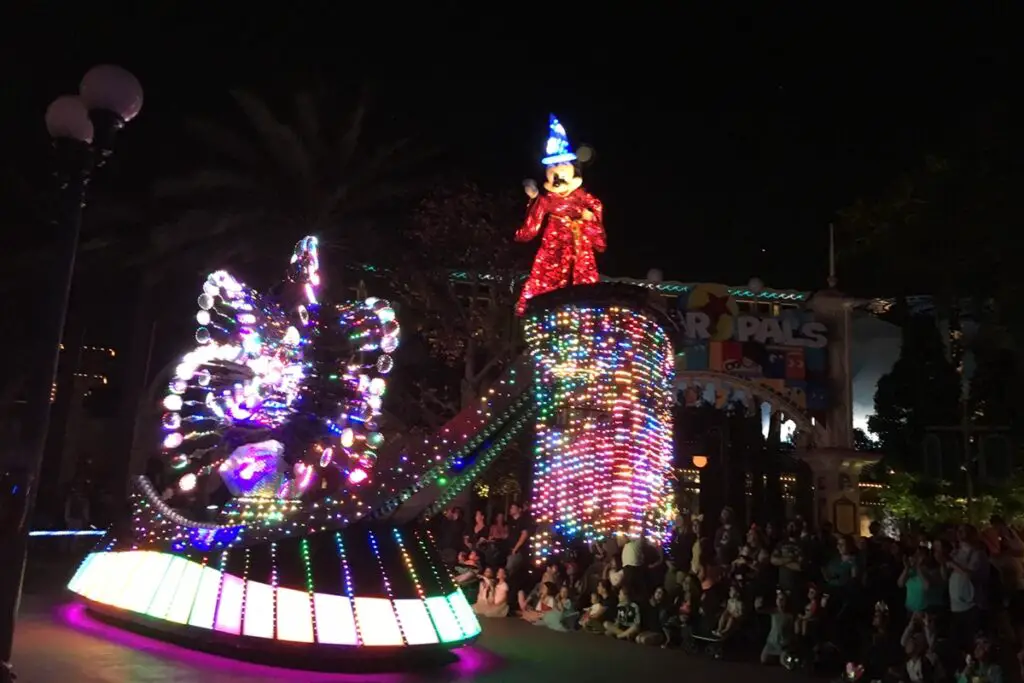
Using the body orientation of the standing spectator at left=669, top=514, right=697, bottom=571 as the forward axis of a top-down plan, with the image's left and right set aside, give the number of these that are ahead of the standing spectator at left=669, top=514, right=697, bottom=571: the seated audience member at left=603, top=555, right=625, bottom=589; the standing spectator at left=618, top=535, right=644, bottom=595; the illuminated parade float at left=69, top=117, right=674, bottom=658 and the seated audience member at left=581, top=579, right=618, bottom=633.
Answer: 4

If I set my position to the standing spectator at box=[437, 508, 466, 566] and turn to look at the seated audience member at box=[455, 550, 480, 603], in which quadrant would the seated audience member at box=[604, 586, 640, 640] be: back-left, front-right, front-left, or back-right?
front-left

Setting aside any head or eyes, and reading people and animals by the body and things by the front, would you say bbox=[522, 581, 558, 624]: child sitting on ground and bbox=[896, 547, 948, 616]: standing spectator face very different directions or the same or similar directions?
same or similar directions

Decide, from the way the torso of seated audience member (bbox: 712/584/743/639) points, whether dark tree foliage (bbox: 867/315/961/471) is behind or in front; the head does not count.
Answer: behind

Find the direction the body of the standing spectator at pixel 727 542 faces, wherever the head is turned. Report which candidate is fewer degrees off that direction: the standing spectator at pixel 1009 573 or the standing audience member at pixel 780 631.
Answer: the standing audience member

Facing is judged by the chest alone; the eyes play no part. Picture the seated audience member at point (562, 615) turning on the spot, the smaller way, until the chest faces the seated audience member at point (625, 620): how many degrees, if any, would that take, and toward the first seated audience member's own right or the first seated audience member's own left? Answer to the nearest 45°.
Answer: approximately 90° to the first seated audience member's own left

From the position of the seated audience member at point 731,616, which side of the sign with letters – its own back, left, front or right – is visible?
front

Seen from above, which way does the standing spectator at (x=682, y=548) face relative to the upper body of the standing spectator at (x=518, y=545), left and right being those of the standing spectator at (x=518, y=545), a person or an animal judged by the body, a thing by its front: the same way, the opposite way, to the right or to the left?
the same way

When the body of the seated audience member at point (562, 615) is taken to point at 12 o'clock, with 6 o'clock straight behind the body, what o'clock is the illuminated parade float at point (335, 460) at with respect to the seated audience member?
The illuminated parade float is roughly at 12 o'clock from the seated audience member.

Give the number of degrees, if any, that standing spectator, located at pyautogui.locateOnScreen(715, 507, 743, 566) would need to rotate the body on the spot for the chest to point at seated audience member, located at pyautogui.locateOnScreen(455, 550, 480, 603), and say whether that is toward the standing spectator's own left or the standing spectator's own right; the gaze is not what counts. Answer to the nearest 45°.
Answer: approximately 45° to the standing spectator's own right

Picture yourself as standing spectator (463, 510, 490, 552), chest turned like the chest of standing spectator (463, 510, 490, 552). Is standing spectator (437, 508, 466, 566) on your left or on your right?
on your right

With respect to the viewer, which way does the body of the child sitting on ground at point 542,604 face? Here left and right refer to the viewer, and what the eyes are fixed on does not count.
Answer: facing the viewer and to the left of the viewer

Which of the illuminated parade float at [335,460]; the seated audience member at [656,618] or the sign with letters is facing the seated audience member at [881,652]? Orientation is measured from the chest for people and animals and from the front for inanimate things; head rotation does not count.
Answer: the sign with letters

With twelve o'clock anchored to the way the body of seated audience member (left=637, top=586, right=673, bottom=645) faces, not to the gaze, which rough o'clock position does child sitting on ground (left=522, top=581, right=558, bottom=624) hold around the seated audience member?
The child sitting on ground is roughly at 3 o'clock from the seated audience member.

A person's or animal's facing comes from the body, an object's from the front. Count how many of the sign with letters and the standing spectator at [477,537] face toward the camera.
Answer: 2
